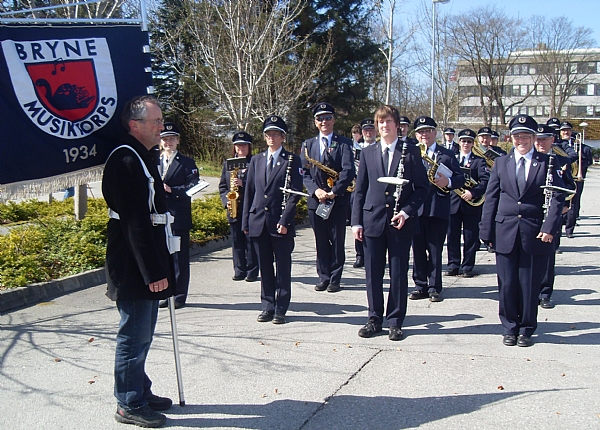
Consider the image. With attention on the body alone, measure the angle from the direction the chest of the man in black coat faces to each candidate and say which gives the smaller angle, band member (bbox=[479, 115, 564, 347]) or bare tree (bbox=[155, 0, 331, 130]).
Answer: the band member

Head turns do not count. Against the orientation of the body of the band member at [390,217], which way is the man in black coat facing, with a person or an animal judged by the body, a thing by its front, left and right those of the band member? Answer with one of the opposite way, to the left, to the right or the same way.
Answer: to the left

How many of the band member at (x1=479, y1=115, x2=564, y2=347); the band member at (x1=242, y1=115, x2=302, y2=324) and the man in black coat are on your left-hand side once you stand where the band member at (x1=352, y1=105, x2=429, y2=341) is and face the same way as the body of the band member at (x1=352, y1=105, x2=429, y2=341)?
1

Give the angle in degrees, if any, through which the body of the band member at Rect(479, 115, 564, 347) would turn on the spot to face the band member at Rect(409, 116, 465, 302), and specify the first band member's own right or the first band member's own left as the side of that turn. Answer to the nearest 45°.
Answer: approximately 135° to the first band member's own right

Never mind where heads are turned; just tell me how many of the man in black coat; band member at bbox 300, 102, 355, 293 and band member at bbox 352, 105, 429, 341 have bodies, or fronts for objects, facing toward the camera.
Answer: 2

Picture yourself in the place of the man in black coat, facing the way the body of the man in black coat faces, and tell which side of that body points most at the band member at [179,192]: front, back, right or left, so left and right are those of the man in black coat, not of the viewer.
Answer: left

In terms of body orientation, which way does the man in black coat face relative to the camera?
to the viewer's right

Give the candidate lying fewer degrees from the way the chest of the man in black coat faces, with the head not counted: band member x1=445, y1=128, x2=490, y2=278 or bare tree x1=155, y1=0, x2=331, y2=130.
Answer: the band member

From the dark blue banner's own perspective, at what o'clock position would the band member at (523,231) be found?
The band member is roughly at 9 o'clock from the dark blue banner.

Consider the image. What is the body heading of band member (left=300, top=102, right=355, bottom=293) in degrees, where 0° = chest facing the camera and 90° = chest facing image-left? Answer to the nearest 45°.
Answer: approximately 0°
